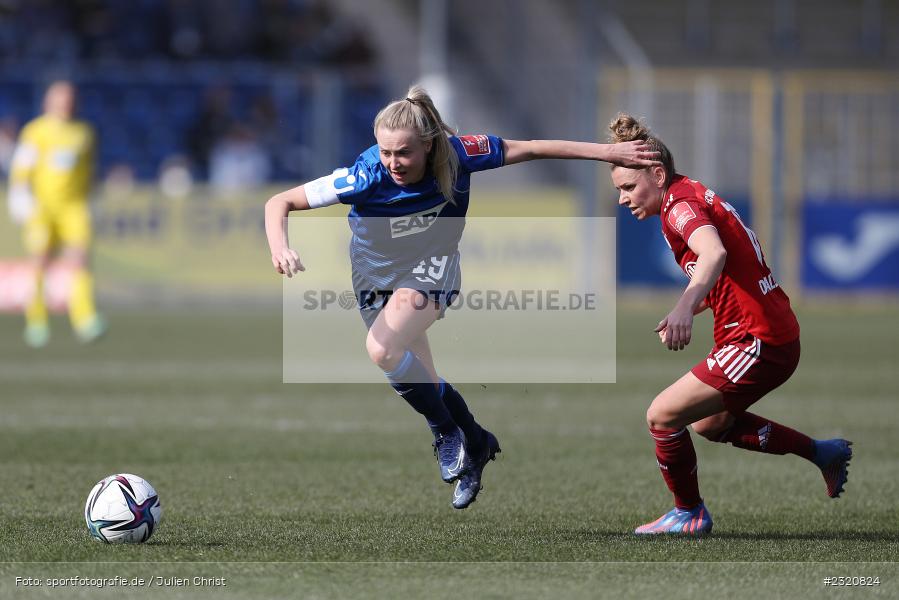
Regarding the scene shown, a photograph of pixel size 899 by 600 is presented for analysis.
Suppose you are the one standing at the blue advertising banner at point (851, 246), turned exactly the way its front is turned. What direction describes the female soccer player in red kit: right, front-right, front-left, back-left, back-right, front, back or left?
front

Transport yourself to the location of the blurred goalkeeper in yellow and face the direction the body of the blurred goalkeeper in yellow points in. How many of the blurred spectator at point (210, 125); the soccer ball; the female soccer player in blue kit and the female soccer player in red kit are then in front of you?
3

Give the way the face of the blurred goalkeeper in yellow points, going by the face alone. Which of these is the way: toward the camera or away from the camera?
toward the camera

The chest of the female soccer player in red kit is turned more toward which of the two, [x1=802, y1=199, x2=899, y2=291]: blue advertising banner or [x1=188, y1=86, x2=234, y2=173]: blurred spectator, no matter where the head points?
the blurred spectator

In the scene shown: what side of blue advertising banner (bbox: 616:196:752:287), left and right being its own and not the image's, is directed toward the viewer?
front

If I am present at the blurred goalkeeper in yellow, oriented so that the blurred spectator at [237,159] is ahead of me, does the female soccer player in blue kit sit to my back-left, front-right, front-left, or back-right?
back-right

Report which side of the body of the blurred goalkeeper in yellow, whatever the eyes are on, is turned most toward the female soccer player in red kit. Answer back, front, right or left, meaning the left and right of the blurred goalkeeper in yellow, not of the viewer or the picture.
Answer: front

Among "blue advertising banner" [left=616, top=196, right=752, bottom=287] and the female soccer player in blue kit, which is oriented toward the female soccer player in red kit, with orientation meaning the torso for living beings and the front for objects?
the blue advertising banner

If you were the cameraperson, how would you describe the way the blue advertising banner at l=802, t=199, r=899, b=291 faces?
facing the viewer

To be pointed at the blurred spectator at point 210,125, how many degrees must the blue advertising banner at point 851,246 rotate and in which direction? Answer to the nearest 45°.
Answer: approximately 90° to its right

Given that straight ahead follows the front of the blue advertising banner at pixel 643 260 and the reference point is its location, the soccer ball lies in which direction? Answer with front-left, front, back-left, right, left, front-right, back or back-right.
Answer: front

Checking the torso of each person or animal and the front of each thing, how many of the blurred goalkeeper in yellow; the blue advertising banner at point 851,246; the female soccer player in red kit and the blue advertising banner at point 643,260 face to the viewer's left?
1

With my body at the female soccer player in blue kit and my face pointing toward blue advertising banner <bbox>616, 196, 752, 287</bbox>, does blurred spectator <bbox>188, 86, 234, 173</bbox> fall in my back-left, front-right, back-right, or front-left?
front-left

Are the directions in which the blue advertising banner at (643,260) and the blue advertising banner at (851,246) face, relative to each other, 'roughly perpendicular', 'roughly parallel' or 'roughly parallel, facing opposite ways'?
roughly parallel

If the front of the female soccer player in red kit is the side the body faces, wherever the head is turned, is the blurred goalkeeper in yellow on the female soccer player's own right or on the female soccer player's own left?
on the female soccer player's own right

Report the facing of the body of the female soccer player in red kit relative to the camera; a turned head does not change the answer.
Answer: to the viewer's left
